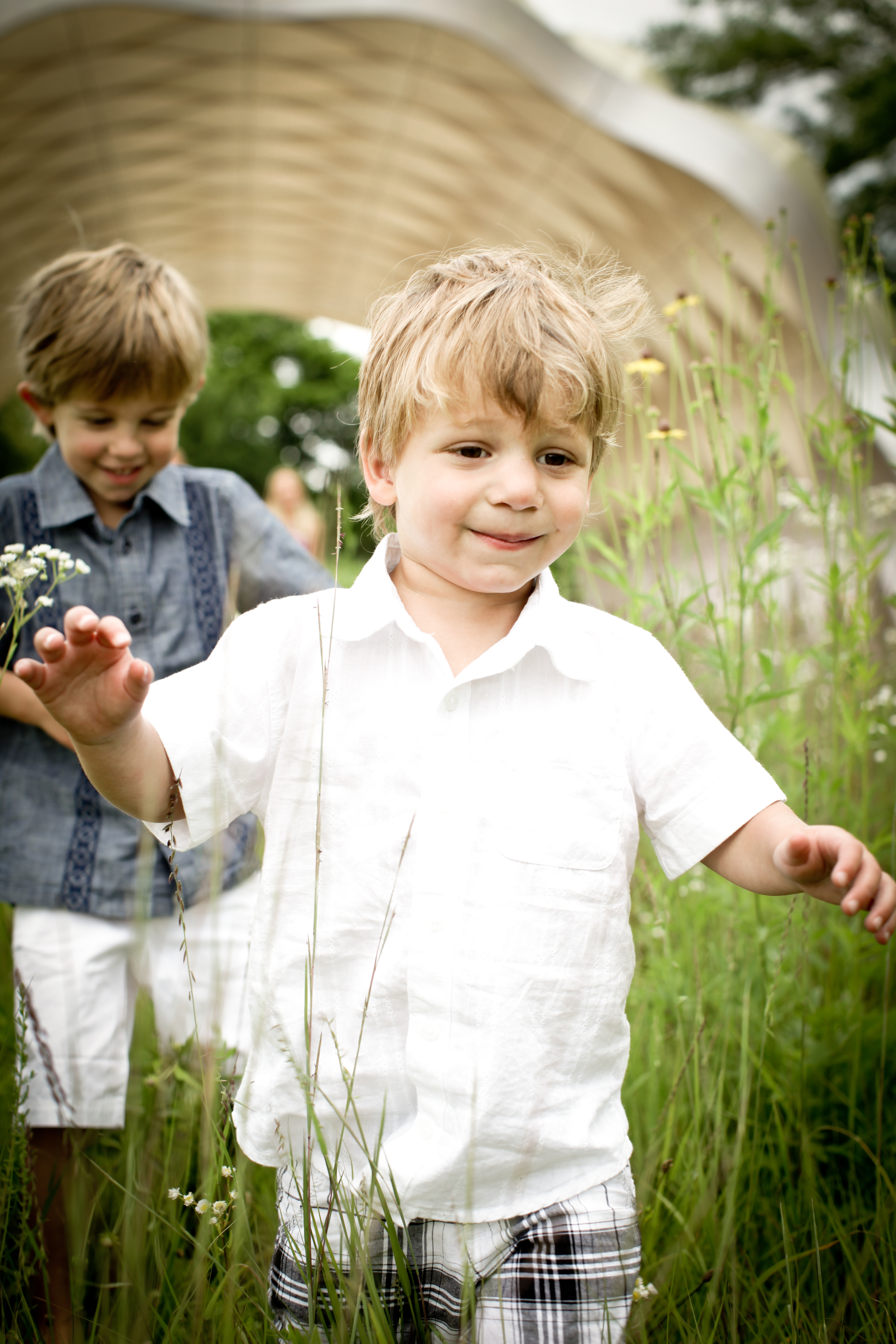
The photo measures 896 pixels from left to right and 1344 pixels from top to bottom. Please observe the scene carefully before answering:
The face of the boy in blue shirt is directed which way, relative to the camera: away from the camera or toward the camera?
toward the camera

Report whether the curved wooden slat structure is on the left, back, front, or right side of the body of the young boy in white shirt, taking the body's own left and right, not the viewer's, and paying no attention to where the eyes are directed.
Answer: back

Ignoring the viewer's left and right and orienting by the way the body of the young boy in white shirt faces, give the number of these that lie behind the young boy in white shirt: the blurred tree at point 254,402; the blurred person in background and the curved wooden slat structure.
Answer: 3

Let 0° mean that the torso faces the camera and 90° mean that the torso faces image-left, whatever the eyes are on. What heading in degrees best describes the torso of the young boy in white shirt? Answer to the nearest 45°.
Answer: approximately 0°

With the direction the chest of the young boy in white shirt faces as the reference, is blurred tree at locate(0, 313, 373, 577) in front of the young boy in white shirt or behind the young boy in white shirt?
behind

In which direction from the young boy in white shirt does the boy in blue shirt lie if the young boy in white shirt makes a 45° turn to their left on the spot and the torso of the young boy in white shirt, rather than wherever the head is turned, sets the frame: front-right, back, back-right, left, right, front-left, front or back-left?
back

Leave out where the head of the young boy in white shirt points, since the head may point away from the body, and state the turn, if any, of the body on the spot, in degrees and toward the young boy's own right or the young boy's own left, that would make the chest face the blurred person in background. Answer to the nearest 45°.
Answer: approximately 180°
